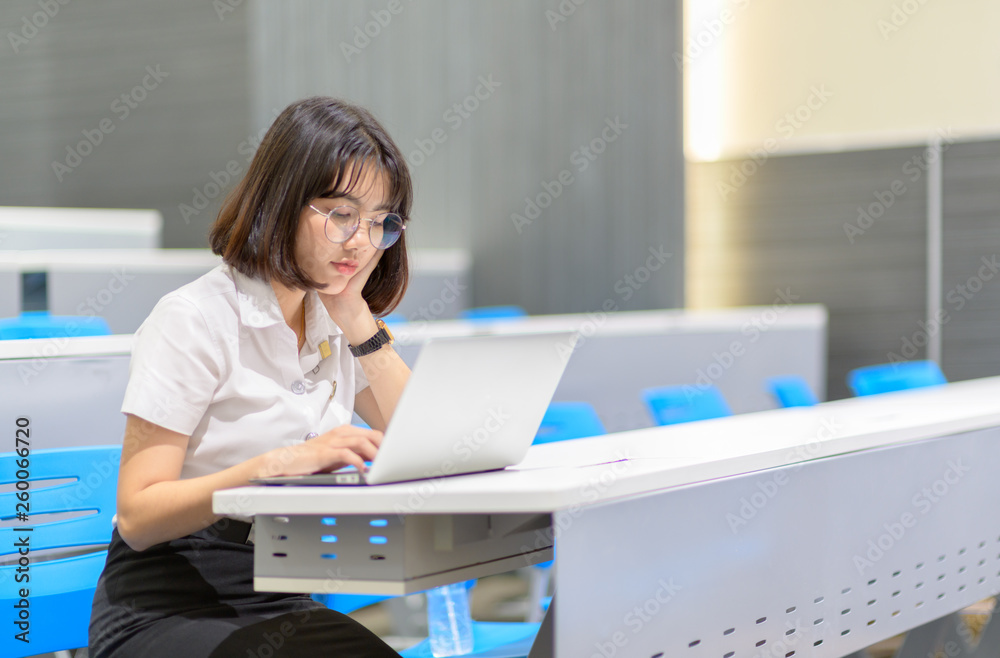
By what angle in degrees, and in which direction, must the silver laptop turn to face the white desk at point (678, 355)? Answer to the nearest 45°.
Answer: approximately 45° to its right

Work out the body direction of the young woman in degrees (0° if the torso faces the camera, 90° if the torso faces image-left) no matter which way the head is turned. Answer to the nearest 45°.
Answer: approximately 315°

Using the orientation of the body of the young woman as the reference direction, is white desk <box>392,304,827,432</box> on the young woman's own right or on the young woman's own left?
on the young woman's own left

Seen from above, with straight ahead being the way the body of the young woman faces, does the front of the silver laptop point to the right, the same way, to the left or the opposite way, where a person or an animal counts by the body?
the opposite way

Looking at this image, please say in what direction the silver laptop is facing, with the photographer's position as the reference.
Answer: facing away from the viewer and to the left of the viewer

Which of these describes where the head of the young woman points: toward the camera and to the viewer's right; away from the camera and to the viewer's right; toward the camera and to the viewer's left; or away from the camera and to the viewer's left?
toward the camera and to the viewer's right
